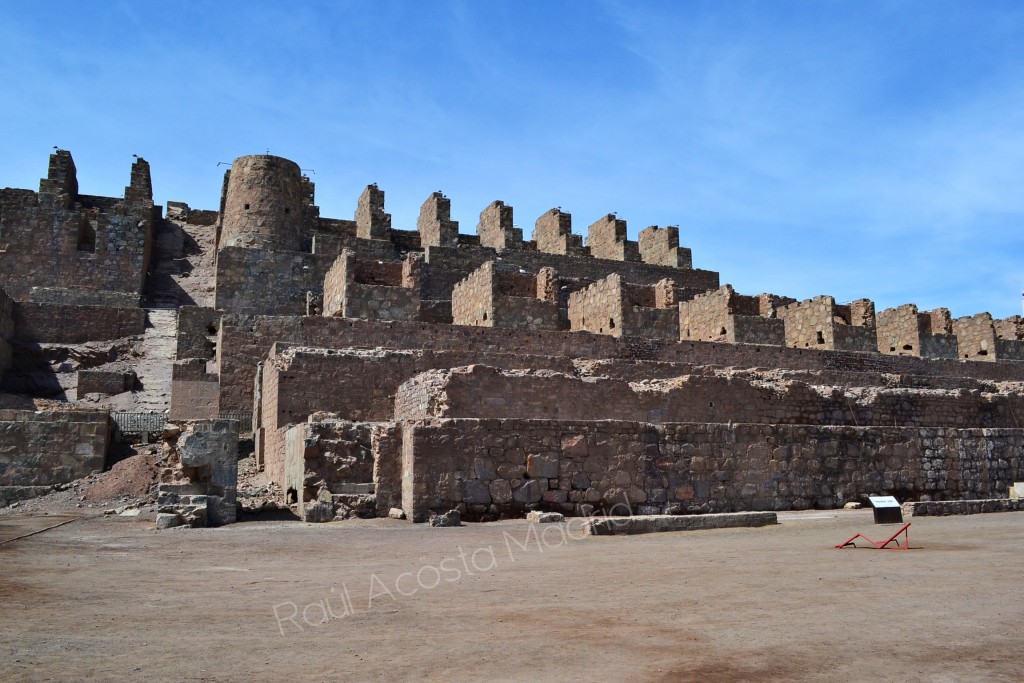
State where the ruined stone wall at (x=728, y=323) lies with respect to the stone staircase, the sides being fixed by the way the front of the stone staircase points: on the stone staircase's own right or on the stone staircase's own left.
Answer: on the stone staircase's own left

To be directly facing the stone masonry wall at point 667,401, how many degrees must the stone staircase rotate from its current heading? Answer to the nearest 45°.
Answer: approximately 45° to its left

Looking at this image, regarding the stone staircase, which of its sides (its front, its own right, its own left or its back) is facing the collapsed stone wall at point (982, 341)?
left

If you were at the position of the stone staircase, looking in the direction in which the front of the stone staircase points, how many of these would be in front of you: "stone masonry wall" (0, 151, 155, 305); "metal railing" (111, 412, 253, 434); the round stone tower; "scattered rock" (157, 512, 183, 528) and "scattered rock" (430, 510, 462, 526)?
3

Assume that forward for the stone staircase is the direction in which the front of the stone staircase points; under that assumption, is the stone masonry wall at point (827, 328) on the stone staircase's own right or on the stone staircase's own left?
on the stone staircase's own left

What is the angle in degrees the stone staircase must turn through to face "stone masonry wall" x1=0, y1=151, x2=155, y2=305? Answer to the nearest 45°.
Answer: approximately 180°

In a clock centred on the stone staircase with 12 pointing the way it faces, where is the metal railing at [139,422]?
The metal railing is roughly at 12 o'clock from the stone staircase.

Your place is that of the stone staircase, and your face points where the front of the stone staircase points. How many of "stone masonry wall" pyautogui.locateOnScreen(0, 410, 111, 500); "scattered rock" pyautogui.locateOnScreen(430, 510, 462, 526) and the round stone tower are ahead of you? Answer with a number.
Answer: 2

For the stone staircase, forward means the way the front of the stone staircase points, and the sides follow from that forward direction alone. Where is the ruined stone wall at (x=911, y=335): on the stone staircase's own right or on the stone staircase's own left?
on the stone staircase's own left

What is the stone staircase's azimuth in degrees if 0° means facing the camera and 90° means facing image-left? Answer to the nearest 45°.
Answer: approximately 0°
